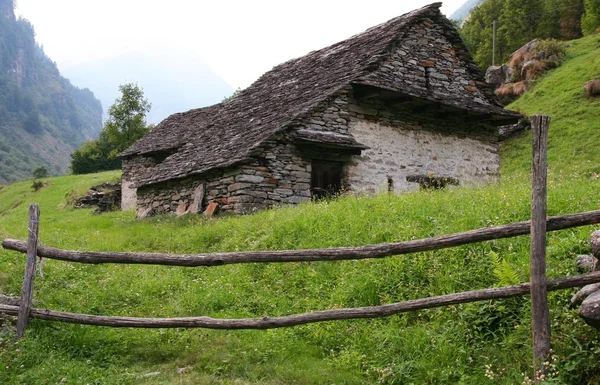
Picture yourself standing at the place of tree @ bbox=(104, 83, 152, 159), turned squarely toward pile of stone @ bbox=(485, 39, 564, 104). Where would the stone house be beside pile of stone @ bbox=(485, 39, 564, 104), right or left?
right

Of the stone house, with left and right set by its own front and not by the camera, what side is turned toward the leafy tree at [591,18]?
left

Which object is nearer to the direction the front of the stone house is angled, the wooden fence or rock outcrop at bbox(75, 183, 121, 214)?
the wooden fence

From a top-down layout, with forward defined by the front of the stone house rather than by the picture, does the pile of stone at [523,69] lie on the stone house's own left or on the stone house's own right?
on the stone house's own left

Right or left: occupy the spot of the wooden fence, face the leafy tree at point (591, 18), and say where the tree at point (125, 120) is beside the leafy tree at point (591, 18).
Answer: left

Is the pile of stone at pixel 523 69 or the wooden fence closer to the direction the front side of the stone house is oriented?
the wooden fence

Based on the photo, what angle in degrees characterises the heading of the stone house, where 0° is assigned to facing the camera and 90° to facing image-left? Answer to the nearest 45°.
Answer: approximately 315°

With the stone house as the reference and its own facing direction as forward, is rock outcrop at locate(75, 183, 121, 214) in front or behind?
behind
